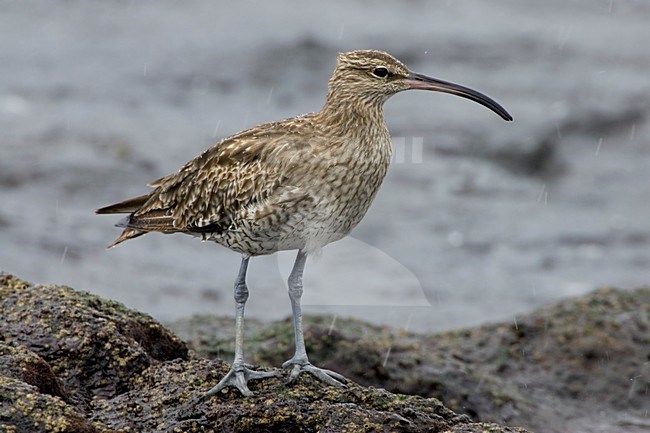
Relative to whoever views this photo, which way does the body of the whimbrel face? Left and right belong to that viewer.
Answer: facing to the right of the viewer
